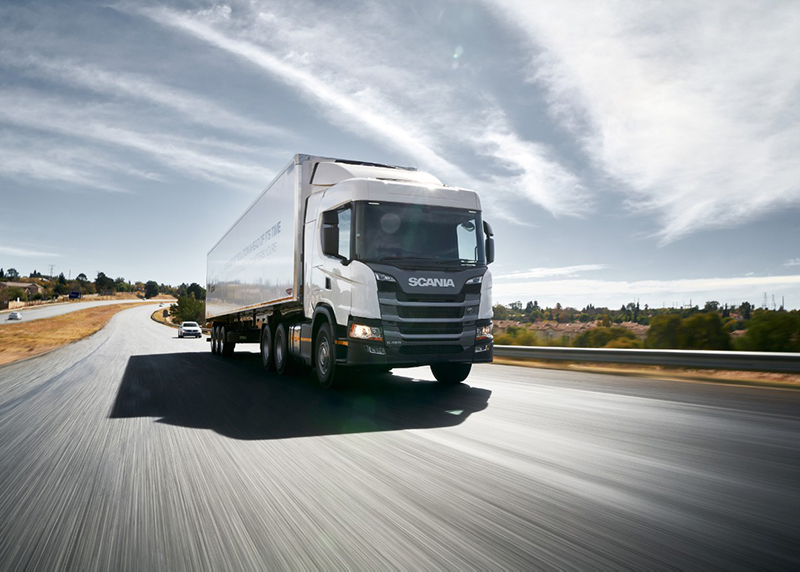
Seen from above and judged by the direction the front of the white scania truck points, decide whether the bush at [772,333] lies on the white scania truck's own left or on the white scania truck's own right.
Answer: on the white scania truck's own left

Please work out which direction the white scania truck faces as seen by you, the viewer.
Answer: facing the viewer and to the right of the viewer

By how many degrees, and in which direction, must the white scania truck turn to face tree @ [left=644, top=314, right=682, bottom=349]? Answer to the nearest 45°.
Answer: approximately 90° to its left

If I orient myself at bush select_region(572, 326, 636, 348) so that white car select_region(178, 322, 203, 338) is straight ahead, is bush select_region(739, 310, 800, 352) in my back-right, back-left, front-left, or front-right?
back-left

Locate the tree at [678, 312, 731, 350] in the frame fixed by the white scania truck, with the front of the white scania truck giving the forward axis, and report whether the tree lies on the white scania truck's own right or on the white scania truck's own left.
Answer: on the white scania truck's own left

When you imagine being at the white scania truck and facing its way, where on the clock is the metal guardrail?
The metal guardrail is roughly at 10 o'clock from the white scania truck.

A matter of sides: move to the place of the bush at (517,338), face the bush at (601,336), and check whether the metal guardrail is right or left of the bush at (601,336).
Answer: right

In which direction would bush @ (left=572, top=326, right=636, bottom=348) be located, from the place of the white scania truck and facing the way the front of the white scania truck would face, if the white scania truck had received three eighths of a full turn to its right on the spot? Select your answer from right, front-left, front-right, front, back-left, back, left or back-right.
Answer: back-right

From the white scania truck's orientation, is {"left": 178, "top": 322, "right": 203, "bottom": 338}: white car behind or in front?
behind

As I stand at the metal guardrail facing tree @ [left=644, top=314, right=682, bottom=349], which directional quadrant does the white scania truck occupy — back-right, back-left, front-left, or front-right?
back-left
